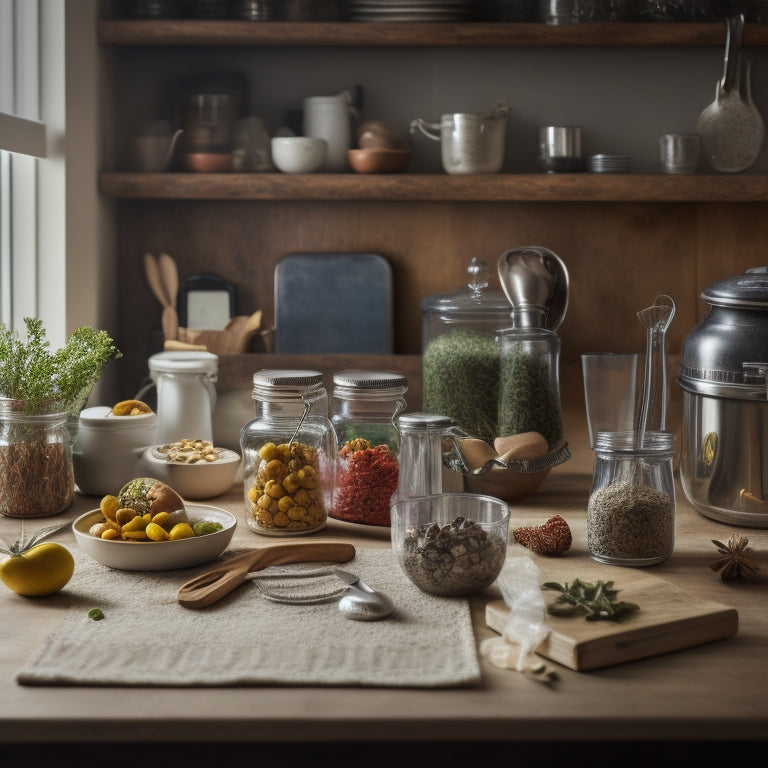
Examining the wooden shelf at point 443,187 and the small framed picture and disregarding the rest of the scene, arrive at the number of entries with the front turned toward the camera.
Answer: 2

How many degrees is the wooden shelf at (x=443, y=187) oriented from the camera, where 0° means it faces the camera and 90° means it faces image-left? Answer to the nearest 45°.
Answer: approximately 0°

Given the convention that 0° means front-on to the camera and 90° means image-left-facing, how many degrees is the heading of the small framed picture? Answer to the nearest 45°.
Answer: approximately 0°

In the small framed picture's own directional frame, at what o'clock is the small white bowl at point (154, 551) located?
The small white bowl is roughly at 12 o'clock from the small framed picture.

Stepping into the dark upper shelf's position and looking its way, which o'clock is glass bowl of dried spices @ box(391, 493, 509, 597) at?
The glass bowl of dried spices is roughly at 12 o'clock from the dark upper shelf.

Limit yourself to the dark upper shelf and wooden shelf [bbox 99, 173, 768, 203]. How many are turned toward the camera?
2
